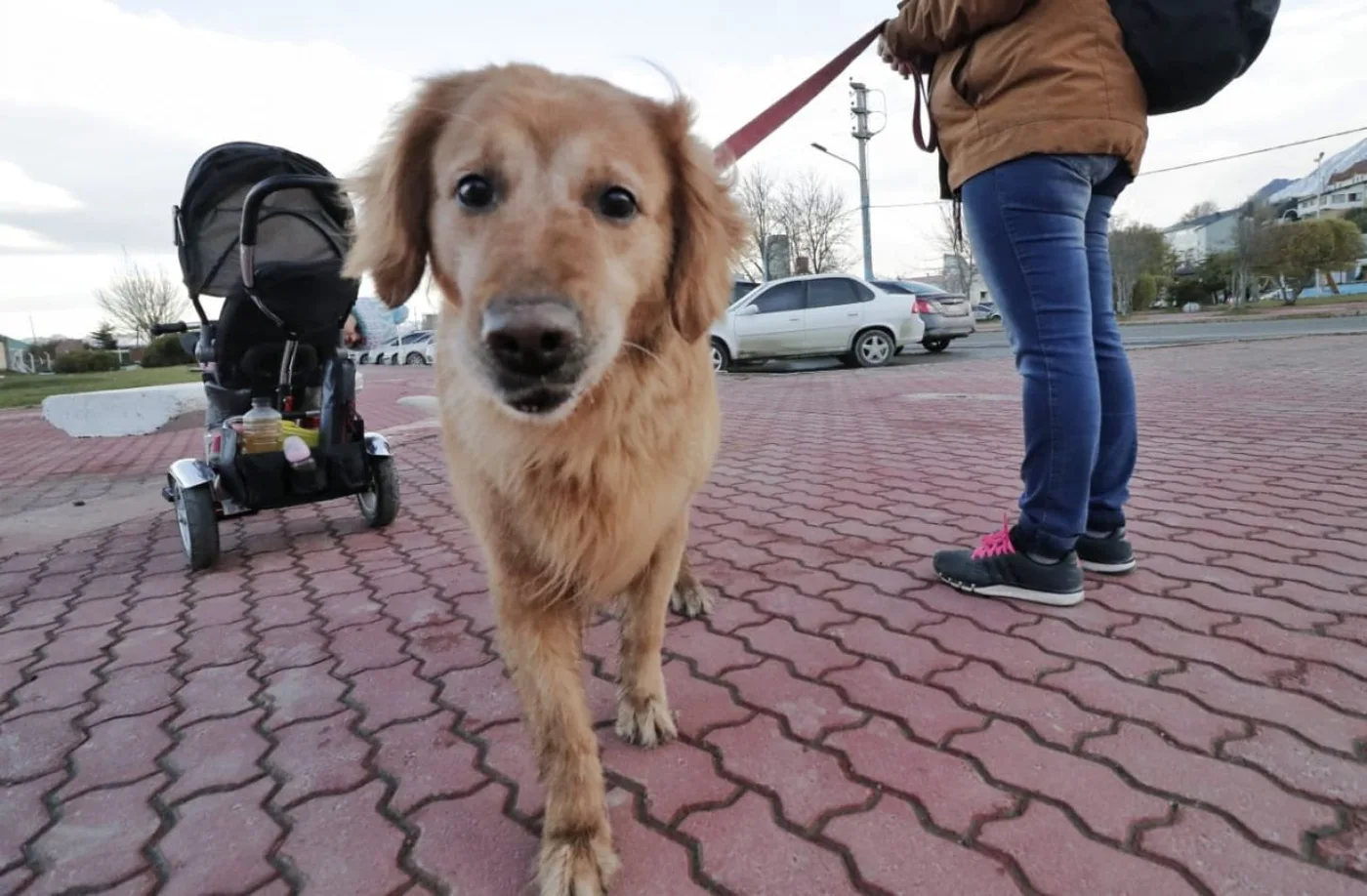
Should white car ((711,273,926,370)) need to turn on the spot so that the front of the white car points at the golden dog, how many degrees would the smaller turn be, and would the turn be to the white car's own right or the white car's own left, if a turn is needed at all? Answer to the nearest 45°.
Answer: approximately 90° to the white car's own left

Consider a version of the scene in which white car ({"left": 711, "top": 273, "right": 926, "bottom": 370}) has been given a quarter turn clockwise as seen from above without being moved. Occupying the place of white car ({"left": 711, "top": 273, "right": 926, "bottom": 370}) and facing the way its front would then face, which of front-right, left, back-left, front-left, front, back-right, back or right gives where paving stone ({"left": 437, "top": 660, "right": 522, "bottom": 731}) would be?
back

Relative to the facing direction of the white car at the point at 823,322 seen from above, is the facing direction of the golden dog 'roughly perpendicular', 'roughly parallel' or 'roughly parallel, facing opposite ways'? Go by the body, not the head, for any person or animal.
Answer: roughly perpendicular

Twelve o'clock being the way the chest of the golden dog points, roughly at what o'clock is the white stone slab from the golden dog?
The white stone slab is roughly at 5 o'clock from the golden dog.

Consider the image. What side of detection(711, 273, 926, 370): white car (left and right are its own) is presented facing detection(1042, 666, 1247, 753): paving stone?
left

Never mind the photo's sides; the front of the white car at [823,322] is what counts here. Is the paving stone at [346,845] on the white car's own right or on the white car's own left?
on the white car's own left

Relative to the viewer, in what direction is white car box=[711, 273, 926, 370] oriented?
to the viewer's left

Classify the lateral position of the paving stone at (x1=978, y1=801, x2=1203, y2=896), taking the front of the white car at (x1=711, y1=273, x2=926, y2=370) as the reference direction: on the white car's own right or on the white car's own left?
on the white car's own left

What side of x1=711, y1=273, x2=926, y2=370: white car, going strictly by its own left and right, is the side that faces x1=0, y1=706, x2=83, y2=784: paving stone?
left

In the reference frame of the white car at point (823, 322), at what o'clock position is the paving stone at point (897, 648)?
The paving stone is roughly at 9 o'clock from the white car.

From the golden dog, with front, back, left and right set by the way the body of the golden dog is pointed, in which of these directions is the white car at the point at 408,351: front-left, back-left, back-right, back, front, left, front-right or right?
back

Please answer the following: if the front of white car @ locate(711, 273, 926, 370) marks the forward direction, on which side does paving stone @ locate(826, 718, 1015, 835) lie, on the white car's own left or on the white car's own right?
on the white car's own left

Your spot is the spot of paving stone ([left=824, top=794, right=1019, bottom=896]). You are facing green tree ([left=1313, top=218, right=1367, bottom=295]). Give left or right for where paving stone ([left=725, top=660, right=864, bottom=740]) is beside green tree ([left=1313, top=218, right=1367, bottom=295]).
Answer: left

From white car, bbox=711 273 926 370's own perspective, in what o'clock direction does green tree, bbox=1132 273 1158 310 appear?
The green tree is roughly at 4 o'clock from the white car.
